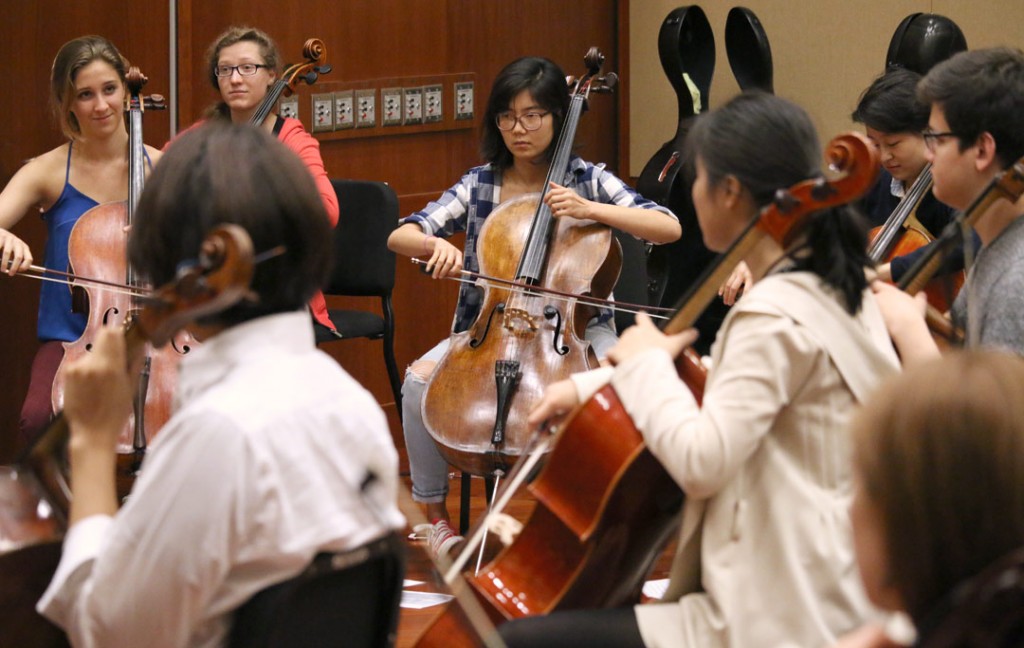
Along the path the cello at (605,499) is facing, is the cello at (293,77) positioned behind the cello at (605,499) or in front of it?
in front

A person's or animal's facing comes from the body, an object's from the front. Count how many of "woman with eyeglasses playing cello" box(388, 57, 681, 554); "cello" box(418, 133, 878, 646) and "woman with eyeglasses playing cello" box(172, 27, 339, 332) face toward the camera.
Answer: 2

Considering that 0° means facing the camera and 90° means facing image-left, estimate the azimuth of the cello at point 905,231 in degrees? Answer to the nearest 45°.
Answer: approximately 45°

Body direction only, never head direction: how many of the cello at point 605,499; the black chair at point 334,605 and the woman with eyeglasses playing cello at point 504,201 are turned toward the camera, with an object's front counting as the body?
1

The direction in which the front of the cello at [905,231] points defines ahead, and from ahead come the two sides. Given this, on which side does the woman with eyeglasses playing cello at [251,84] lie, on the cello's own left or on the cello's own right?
on the cello's own right

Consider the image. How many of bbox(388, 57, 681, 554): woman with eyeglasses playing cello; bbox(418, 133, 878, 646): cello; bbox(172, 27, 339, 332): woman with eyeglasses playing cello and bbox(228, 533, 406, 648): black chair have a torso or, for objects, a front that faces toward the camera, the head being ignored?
2

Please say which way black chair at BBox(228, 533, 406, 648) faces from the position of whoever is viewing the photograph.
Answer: facing away from the viewer and to the left of the viewer

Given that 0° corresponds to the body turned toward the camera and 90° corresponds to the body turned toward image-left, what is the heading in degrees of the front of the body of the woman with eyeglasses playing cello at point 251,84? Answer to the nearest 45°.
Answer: approximately 0°
